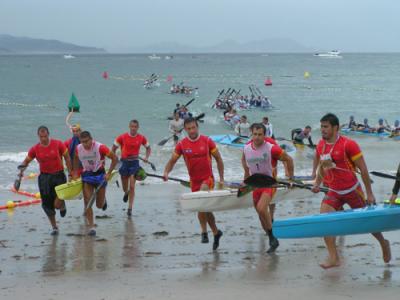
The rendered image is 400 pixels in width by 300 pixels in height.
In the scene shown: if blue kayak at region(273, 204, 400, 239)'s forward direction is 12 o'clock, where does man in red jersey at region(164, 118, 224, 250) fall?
The man in red jersey is roughly at 1 o'clock from the blue kayak.

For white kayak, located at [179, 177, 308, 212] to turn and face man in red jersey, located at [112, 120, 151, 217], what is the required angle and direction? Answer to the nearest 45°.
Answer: approximately 45° to its right

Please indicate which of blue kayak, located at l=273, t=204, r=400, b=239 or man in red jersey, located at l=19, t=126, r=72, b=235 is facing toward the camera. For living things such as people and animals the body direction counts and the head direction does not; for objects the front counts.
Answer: the man in red jersey

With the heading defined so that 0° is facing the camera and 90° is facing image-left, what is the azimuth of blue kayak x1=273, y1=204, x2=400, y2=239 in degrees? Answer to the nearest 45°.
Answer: approximately 90°

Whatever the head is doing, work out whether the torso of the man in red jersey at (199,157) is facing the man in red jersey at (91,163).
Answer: no

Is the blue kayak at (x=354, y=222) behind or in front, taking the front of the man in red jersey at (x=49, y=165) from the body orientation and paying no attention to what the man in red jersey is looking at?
in front

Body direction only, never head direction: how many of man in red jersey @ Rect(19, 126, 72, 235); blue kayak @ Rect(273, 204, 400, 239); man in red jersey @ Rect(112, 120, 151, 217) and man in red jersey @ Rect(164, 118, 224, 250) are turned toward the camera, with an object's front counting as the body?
3

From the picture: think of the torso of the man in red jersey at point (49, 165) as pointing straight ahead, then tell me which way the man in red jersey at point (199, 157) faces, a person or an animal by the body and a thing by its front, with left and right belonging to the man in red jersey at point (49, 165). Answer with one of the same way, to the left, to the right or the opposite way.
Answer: the same way

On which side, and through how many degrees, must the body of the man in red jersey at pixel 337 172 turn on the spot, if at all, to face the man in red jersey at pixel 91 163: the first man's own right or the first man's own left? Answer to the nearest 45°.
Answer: approximately 90° to the first man's own right

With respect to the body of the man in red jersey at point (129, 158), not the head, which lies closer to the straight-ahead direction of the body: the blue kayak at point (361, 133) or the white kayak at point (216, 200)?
the white kayak

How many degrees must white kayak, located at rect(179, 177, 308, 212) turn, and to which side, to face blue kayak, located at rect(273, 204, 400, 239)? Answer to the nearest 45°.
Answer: approximately 135° to its left

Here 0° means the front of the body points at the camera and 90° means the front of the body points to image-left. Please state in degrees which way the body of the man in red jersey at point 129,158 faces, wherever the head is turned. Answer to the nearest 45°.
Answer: approximately 0°

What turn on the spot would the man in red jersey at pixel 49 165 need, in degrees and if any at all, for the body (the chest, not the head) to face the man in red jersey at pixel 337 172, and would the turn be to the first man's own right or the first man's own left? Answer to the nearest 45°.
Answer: approximately 45° to the first man's own left

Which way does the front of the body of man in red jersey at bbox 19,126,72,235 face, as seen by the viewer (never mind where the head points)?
toward the camera

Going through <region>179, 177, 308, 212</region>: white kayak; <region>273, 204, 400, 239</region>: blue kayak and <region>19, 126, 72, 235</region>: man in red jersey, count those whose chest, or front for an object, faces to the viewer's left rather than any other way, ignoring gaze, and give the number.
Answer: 2

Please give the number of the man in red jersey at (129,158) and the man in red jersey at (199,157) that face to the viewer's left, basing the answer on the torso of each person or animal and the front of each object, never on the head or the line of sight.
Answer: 0

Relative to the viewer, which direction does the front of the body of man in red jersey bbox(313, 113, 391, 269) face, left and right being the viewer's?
facing the viewer and to the left of the viewer
